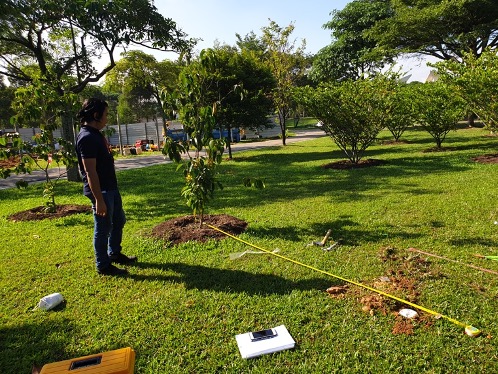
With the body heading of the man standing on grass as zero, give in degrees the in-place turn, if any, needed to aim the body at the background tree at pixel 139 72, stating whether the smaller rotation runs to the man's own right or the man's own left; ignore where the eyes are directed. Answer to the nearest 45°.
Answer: approximately 90° to the man's own left

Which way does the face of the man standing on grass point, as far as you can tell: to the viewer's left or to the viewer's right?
to the viewer's right

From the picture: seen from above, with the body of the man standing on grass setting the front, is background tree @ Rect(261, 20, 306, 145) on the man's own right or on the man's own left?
on the man's own left

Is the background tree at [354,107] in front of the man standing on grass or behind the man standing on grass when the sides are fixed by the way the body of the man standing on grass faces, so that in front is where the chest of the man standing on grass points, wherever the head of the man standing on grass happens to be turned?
in front

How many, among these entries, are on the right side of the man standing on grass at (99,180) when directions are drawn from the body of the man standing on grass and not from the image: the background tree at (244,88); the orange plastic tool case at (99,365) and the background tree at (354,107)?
1

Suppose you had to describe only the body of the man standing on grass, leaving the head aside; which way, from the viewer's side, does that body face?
to the viewer's right
